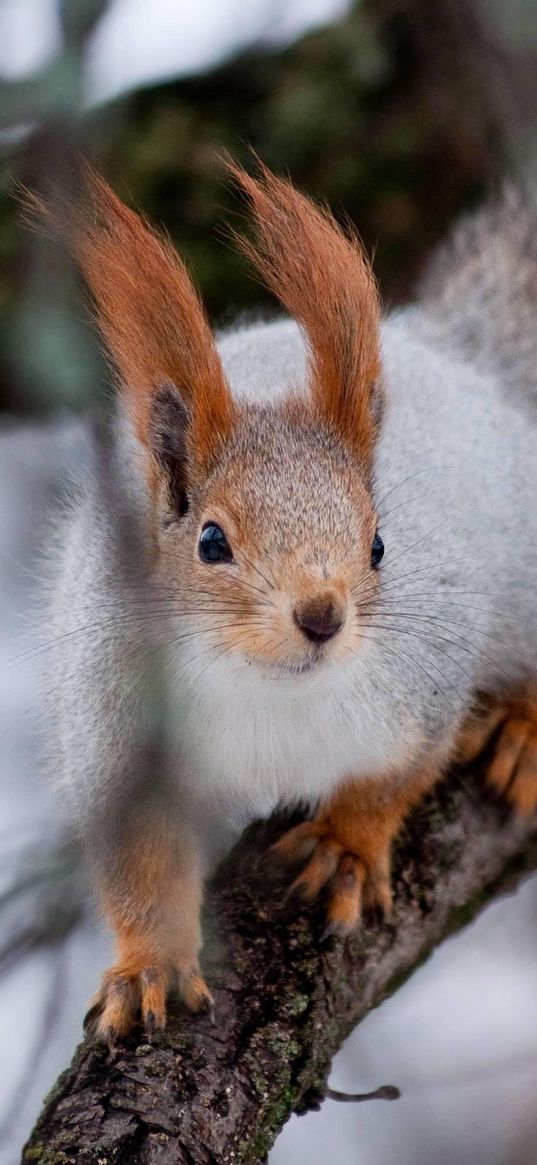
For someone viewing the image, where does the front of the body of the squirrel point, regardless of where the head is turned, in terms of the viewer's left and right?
facing the viewer and to the left of the viewer
